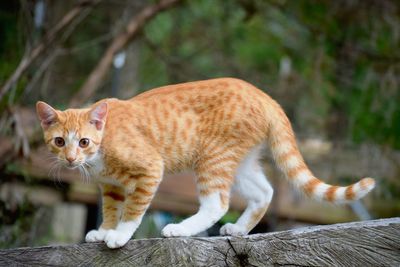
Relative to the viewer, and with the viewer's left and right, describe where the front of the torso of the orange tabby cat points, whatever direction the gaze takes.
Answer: facing to the left of the viewer

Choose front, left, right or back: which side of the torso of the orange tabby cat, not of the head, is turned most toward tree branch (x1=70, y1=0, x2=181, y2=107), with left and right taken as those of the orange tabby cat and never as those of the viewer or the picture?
right
